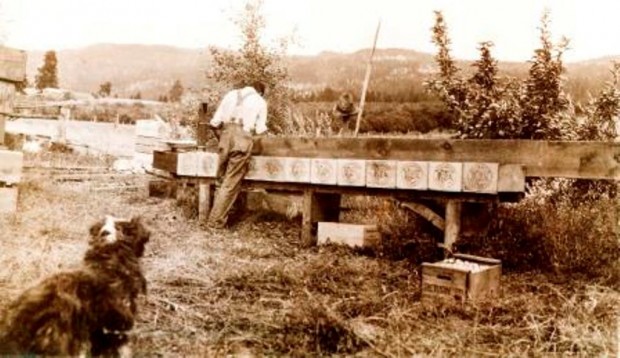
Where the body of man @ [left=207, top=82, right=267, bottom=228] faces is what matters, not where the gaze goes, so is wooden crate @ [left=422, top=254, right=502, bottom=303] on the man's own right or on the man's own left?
on the man's own right

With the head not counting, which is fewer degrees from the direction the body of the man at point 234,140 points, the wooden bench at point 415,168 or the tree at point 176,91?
the tree

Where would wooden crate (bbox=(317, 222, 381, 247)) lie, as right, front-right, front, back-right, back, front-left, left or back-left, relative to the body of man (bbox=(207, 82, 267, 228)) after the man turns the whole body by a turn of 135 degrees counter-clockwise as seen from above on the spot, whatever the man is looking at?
back-left

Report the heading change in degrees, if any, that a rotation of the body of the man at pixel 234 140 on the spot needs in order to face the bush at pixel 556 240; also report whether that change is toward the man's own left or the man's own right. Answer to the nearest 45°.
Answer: approximately 90° to the man's own right

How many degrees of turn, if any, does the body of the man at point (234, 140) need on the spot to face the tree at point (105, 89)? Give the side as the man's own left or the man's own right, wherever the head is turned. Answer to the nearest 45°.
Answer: approximately 45° to the man's own left

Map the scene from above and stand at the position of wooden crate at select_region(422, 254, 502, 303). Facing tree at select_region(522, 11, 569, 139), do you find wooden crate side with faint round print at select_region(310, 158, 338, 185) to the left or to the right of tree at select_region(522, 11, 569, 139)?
left

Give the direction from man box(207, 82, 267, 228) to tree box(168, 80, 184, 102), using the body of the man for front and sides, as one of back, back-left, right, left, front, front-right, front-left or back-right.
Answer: front-left

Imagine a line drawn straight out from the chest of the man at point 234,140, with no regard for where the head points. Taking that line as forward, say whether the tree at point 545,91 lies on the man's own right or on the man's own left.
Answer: on the man's own right

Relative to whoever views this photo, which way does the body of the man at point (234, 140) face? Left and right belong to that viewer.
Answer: facing away from the viewer and to the right of the viewer
